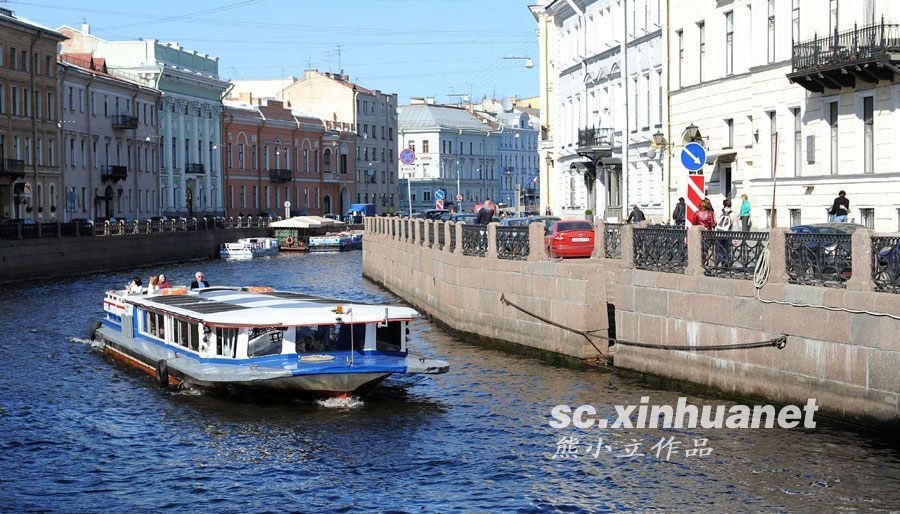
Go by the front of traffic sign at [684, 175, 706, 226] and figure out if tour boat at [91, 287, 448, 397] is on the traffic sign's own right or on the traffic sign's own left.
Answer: on the traffic sign's own right

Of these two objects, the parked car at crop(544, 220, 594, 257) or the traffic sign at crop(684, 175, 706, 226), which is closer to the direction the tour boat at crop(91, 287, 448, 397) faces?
the traffic sign

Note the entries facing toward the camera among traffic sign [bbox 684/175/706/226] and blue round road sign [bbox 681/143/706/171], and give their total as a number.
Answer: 2

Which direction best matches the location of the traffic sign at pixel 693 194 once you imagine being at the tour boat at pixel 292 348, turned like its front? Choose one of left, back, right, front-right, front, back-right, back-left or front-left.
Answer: front-left

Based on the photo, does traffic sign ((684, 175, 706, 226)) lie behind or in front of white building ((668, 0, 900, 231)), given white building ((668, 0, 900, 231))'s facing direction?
in front

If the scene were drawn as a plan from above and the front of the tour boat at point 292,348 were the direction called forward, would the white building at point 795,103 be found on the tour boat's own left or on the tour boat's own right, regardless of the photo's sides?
on the tour boat's own left

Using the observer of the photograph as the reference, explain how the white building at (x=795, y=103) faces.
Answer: facing the viewer and to the left of the viewer

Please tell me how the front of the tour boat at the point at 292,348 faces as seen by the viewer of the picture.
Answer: facing the viewer and to the right of the viewer

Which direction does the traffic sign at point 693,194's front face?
toward the camera

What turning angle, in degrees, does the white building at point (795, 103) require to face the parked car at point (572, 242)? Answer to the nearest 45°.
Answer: approximately 45° to its right

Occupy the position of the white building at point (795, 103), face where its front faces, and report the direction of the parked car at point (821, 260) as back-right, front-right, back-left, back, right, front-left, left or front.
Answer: front-left
